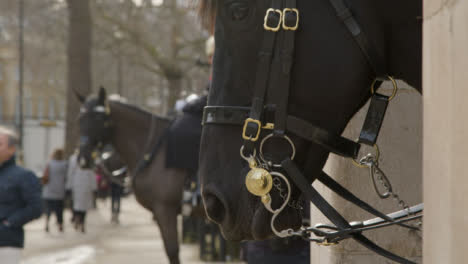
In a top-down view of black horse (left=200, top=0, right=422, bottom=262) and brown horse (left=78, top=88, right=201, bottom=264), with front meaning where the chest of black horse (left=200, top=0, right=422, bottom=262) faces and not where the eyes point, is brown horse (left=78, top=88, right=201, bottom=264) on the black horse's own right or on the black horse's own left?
on the black horse's own right

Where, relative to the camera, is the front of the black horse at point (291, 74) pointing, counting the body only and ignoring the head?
to the viewer's left

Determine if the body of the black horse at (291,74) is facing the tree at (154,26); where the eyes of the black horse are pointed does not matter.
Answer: no

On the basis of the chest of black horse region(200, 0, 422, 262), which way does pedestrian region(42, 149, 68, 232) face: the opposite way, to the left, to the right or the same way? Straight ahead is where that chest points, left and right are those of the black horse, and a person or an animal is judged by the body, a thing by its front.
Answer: to the right

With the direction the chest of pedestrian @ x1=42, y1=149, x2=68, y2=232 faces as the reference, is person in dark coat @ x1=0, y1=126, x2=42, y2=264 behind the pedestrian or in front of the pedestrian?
behind

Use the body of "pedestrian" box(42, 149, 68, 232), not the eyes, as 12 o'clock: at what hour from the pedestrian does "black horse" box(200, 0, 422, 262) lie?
The black horse is roughly at 6 o'clock from the pedestrian.

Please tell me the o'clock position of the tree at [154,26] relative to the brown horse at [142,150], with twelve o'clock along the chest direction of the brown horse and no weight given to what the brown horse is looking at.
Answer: The tree is roughly at 3 o'clock from the brown horse.

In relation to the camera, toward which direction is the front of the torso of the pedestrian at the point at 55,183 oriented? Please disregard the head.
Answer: away from the camera

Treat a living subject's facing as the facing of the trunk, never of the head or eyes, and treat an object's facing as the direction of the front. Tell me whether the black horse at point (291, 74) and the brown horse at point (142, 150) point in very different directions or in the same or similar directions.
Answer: same or similar directions

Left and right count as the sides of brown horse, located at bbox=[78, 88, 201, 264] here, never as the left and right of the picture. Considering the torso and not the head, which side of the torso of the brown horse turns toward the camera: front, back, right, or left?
left

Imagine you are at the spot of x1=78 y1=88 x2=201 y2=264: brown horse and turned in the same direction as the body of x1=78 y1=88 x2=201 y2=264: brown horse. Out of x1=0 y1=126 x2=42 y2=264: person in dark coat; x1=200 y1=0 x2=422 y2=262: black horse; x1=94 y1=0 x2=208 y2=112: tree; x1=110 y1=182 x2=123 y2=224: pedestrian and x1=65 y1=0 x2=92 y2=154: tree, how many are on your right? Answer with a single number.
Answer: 3

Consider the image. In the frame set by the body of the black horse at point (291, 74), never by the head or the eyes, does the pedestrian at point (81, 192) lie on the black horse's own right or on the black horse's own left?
on the black horse's own right
